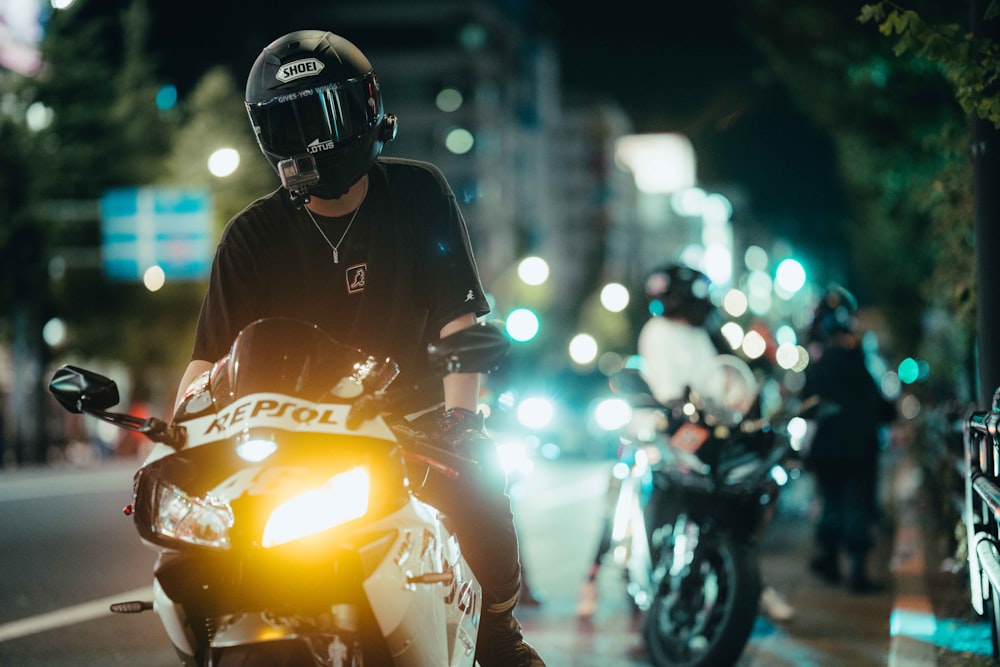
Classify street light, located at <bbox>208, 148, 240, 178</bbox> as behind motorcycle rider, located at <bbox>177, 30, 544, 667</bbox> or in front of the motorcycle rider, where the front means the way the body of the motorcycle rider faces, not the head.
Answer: behind

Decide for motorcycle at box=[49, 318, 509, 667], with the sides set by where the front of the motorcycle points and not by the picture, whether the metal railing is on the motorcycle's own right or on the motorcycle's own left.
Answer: on the motorcycle's own left

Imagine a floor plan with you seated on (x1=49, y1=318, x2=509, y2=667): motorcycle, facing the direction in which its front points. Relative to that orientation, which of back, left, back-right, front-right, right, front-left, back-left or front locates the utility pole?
back-left

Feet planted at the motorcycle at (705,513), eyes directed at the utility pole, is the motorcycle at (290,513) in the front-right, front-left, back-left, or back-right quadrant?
back-right

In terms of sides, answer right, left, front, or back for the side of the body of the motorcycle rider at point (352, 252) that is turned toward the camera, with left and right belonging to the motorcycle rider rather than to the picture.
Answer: front

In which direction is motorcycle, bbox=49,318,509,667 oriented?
toward the camera

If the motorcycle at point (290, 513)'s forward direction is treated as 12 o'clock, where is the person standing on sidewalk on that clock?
The person standing on sidewalk is roughly at 7 o'clock from the motorcycle.

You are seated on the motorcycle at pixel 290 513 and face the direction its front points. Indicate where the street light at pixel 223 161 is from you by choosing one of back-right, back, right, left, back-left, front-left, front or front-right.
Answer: back

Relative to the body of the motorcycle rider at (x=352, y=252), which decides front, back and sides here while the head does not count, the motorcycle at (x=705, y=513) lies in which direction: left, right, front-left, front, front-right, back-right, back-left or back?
back-left

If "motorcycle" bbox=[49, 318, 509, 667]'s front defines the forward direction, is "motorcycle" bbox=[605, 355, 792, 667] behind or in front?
behind
